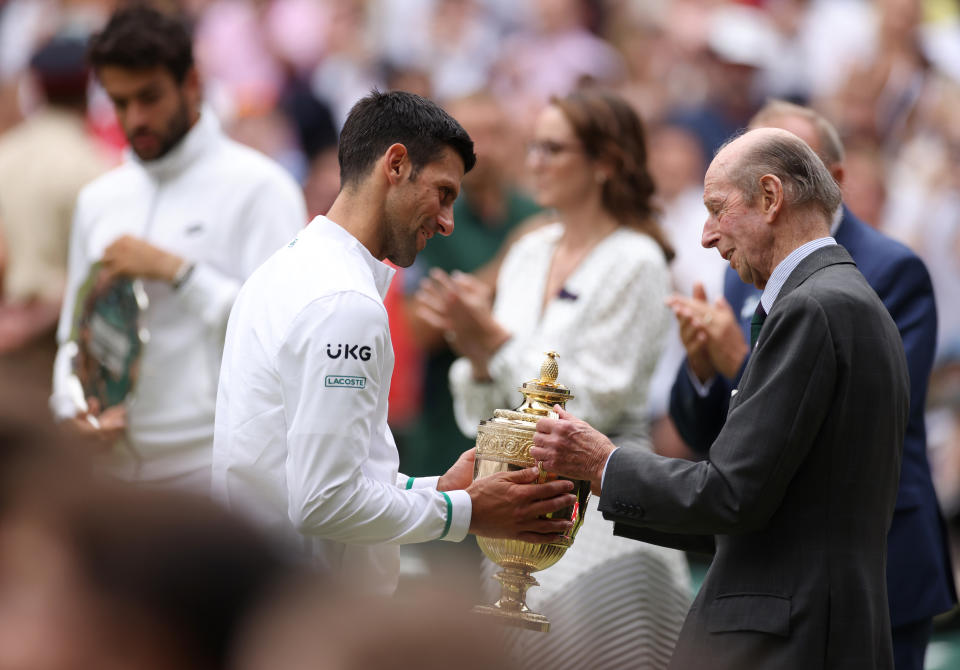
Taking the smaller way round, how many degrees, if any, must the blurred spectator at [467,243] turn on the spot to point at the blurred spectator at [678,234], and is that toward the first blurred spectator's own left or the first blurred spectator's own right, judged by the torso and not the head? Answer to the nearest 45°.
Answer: approximately 135° to the first blurred spectator's own left

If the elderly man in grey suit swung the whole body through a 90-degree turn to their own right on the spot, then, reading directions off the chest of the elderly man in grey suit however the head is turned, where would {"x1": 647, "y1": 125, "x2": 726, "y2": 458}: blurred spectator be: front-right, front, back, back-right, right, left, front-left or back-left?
front

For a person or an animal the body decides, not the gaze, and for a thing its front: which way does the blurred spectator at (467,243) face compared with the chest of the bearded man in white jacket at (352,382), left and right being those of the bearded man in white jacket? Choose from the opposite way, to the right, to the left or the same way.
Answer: to the right

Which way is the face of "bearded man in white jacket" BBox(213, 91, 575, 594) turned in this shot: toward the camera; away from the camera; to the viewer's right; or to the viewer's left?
to the viewer's right

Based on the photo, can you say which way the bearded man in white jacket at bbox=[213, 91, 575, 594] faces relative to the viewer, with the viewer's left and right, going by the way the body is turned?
facing to the right of the viewer

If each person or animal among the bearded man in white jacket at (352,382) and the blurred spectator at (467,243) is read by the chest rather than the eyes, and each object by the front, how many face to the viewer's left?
0

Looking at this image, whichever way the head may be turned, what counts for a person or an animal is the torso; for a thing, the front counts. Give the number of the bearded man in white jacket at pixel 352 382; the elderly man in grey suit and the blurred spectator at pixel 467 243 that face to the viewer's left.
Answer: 1

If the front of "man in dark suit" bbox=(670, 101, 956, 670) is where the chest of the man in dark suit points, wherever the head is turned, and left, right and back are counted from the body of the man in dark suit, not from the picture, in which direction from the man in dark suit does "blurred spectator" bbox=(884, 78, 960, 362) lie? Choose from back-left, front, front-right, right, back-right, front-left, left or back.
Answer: back-right

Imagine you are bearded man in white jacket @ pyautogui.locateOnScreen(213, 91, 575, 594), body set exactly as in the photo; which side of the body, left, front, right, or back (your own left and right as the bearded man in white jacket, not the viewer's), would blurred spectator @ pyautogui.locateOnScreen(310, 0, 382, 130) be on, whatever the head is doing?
left

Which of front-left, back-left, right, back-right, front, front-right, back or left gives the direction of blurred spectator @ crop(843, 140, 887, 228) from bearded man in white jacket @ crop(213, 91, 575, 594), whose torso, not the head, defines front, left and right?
front-left

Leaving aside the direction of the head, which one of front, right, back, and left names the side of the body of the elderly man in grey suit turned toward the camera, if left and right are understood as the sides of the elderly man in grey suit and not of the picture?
left

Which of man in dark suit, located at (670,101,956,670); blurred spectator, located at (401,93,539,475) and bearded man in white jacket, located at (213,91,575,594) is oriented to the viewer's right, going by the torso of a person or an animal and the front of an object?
the bearded man in white jacket

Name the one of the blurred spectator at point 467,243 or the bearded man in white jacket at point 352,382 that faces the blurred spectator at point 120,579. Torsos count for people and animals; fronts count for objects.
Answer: the blurred spectator at point 467,243

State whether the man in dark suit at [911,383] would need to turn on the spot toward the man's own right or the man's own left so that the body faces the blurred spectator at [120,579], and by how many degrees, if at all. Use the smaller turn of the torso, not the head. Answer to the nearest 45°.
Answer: approximately 45° to the man's own left

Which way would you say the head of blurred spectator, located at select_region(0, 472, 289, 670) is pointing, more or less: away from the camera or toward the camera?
away from the camera
